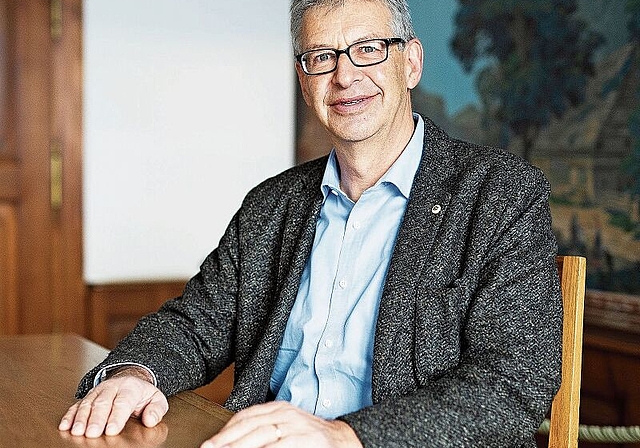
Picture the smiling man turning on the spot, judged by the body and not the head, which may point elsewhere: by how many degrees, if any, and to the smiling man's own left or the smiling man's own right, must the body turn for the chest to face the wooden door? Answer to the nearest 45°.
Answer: approximately 90° to the smiling man's own right

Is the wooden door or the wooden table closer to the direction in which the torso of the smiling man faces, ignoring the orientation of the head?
the wooden table

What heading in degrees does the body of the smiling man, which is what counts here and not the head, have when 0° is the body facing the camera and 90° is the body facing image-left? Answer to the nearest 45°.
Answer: approximately 45°
